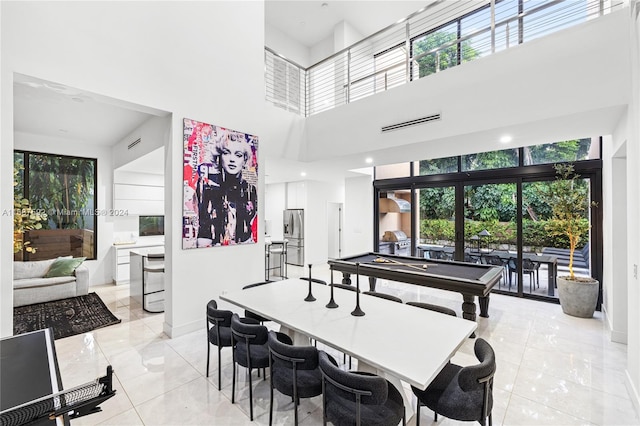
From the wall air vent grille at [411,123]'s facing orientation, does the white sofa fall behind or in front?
in front

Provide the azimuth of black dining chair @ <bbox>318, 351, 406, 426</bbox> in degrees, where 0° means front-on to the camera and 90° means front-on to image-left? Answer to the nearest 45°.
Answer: approximately 225°

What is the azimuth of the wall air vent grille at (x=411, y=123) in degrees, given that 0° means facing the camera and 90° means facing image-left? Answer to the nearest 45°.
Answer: approximately 45°

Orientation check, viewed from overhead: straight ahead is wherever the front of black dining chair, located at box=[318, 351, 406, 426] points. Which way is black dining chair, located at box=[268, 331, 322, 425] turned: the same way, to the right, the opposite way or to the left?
the same way

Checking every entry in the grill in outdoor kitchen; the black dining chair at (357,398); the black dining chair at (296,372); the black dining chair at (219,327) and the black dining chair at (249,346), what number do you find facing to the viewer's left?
0

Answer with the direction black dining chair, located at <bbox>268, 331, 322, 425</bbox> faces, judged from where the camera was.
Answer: facing away from the viewer and to the right of the viewer

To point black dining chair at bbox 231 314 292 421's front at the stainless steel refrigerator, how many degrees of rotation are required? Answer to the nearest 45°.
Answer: approximately 45° to its left

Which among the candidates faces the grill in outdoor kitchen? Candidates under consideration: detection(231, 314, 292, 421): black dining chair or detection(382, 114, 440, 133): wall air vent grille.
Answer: the black dining chair

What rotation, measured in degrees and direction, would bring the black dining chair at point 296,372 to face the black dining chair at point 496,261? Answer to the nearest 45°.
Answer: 0° — it already faces it

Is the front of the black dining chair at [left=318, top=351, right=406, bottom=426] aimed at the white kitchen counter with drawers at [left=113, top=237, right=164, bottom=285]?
no

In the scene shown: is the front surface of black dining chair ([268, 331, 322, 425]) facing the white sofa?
no

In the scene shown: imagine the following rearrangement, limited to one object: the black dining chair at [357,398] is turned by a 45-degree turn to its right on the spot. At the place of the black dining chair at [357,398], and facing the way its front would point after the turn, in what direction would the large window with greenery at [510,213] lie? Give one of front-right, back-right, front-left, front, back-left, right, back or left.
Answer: front-left

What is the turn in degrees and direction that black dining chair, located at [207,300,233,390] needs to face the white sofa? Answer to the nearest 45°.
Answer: approximately 90° to its left

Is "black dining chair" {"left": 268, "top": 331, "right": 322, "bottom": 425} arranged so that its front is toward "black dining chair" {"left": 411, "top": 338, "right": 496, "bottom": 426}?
no

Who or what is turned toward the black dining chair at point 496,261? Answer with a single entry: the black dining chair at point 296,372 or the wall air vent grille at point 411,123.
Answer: the black dining chair at point 296,372

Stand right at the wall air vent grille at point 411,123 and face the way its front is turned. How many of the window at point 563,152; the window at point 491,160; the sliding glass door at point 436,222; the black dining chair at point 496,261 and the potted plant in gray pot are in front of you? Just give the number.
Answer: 0

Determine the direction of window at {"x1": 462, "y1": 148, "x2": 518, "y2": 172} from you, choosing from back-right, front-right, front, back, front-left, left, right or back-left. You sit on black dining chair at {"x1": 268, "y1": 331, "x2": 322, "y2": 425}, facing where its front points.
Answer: front

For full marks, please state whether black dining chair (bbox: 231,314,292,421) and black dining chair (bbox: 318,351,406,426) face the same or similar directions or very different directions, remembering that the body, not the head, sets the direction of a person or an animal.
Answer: same or similar directions

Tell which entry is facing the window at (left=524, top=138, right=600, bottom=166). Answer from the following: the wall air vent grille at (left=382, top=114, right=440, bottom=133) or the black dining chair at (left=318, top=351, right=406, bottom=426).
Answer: the black dining chair

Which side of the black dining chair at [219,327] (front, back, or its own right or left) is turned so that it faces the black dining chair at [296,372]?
right
